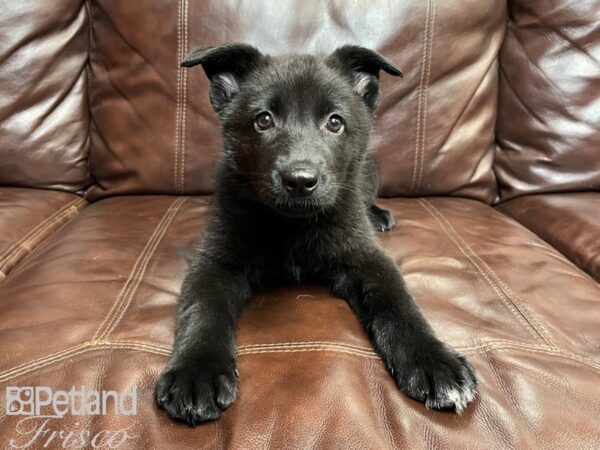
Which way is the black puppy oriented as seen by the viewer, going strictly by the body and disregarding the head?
toward the camera

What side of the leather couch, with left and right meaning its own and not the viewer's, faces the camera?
front
